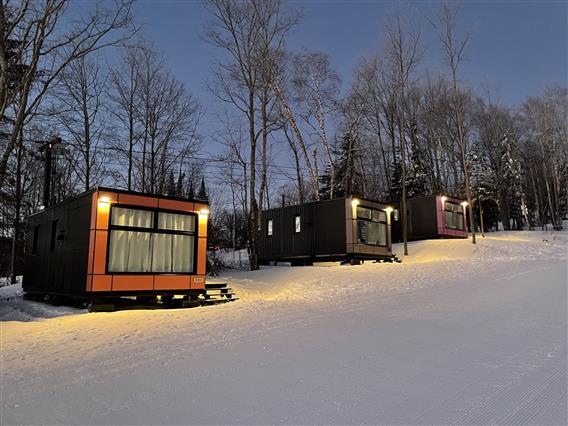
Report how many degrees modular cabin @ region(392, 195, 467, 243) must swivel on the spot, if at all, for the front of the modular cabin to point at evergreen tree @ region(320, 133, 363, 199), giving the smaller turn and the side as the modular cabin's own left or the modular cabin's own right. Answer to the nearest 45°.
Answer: approximately 180°

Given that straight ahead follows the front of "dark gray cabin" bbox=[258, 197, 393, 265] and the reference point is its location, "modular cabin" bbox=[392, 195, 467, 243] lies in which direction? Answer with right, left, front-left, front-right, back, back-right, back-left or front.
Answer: left

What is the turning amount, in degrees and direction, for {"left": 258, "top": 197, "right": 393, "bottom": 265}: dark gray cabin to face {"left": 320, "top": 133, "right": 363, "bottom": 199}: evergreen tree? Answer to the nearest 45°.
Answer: approximately 135° to its left

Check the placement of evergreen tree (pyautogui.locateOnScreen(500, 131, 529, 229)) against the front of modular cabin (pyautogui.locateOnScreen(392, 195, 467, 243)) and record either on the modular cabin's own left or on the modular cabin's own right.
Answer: on the modular cabin's own left

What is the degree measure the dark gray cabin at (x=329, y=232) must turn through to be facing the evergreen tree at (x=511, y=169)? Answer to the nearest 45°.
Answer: approximately 90° to its left

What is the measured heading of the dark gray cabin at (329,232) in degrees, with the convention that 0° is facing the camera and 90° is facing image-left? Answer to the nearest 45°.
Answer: approximately 315°

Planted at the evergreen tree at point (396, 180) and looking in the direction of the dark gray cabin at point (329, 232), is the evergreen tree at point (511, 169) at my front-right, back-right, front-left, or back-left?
back-left

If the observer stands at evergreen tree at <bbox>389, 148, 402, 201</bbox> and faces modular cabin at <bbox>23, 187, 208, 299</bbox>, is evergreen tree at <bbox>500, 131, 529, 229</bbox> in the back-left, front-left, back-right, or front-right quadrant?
back-left

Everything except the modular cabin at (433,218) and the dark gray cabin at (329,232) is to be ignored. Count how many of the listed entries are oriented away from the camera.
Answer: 0

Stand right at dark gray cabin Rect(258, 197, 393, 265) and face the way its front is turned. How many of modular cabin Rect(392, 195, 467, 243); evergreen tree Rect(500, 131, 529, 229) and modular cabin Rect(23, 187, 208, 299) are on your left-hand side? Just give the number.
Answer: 2

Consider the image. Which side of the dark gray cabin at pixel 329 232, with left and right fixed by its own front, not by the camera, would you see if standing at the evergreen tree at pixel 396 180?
left

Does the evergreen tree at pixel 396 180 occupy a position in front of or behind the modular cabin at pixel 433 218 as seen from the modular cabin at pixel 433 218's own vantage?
behind

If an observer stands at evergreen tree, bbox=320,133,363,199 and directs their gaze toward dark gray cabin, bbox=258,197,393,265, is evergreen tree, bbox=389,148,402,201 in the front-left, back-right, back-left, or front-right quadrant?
back-left

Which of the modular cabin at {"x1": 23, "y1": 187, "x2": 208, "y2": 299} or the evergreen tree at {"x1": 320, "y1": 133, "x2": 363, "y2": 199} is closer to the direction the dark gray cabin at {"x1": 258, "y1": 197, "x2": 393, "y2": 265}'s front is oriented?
the modular cabin
